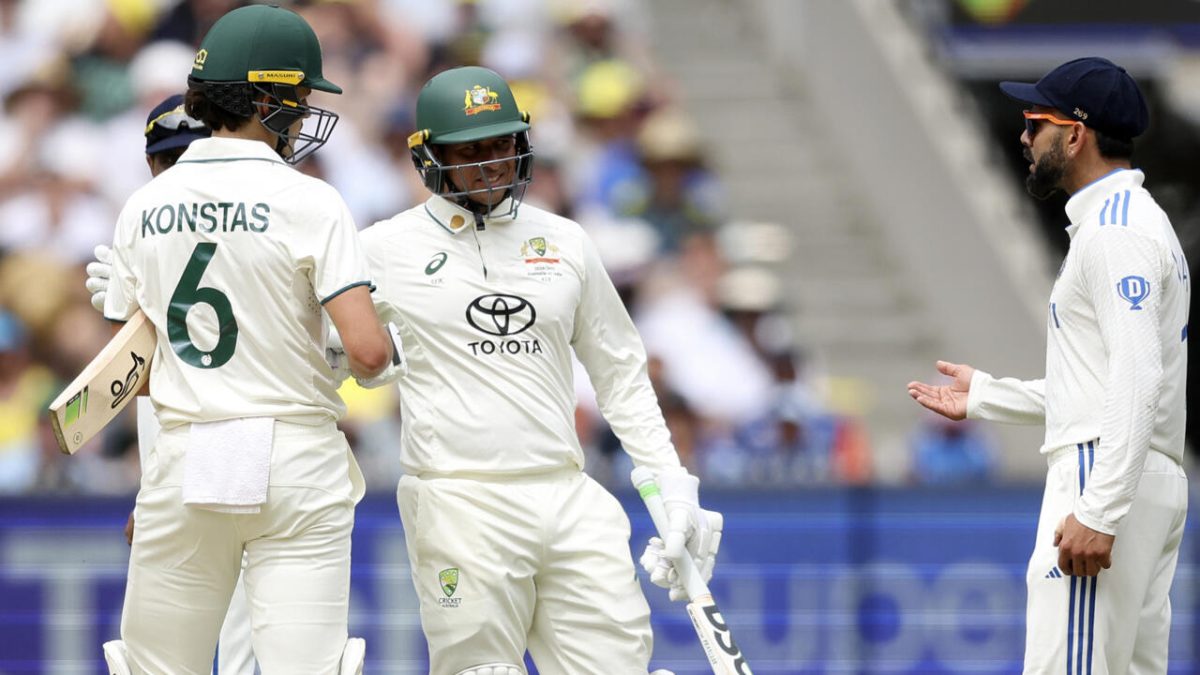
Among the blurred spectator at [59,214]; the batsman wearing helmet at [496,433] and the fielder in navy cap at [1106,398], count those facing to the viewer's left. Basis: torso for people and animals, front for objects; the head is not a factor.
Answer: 1

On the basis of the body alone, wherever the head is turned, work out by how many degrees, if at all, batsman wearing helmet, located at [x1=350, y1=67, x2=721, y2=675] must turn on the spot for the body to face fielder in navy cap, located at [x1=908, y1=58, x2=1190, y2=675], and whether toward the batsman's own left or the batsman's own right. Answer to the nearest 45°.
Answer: approximately 90° to the batsman's own left

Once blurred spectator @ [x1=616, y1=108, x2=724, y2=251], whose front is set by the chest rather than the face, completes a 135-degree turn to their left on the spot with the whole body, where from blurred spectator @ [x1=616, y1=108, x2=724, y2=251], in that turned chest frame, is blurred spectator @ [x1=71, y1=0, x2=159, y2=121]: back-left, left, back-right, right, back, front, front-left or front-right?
back-left

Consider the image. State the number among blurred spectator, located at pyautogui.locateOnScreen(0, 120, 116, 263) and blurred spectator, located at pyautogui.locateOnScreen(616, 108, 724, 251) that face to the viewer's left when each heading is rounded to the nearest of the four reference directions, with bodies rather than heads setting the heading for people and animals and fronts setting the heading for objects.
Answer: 0

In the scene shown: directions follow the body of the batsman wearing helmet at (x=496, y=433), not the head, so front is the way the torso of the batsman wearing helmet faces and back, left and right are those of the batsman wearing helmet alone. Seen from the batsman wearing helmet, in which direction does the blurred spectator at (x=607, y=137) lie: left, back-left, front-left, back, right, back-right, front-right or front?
back

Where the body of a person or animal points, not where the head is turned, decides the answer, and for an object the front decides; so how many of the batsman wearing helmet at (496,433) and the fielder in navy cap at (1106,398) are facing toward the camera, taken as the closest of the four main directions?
1

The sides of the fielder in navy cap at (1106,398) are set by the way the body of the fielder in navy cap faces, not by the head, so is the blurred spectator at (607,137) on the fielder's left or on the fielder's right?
on the fielder's right

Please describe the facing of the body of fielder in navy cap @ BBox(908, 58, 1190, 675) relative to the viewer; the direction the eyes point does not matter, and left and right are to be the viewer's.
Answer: facing to the left of the viewer

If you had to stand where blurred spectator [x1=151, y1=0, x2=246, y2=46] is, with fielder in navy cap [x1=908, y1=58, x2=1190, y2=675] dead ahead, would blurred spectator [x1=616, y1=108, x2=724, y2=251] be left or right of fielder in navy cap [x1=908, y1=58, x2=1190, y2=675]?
left

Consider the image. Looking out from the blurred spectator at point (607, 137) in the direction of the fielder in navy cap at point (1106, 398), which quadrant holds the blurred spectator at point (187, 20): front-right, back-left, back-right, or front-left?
back-right

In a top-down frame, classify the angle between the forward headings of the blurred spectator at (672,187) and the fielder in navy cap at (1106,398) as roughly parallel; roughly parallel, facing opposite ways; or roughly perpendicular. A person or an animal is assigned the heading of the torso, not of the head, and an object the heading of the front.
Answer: roughly perpendicular
